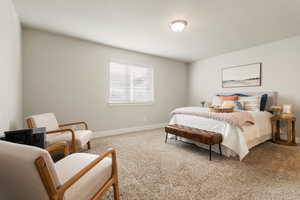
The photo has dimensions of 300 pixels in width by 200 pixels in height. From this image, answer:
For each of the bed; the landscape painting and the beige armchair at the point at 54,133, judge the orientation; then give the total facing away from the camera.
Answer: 0

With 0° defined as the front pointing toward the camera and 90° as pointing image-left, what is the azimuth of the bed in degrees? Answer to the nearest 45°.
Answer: approximately 45°

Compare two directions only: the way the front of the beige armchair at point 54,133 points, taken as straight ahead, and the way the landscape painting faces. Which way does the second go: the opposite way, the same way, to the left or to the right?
the opposite way

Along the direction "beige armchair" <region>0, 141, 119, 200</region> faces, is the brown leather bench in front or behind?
in front

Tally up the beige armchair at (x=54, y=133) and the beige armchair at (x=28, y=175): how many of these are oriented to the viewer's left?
0

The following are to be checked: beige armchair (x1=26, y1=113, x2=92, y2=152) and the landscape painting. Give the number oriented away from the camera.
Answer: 0

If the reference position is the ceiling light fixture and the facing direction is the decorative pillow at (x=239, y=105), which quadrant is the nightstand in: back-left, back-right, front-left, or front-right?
front-right

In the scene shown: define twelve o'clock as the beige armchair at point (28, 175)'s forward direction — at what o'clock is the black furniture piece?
The black furniture piece is roughly at 10 o'clock from the beige armchair.

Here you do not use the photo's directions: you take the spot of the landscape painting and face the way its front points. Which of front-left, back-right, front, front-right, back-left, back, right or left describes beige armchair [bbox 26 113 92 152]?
front

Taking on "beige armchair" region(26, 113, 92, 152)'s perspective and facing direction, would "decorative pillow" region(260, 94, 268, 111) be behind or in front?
in front

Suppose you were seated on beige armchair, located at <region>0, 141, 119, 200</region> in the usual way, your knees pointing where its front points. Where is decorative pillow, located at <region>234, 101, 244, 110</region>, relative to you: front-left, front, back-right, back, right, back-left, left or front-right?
front-right

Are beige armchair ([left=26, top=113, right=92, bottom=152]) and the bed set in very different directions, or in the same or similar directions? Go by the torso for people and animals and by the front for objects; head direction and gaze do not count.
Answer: very different directions

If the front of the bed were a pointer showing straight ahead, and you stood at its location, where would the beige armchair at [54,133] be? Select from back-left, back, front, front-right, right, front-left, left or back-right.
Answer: front

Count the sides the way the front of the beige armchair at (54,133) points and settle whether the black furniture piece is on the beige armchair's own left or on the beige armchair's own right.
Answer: on the beige armchair's own right

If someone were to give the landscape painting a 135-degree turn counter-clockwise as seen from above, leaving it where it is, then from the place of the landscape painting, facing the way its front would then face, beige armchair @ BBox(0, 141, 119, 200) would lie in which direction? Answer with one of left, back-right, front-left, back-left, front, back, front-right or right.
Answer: right

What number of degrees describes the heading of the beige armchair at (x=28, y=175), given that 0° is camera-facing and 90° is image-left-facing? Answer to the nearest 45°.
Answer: approximately 225°
